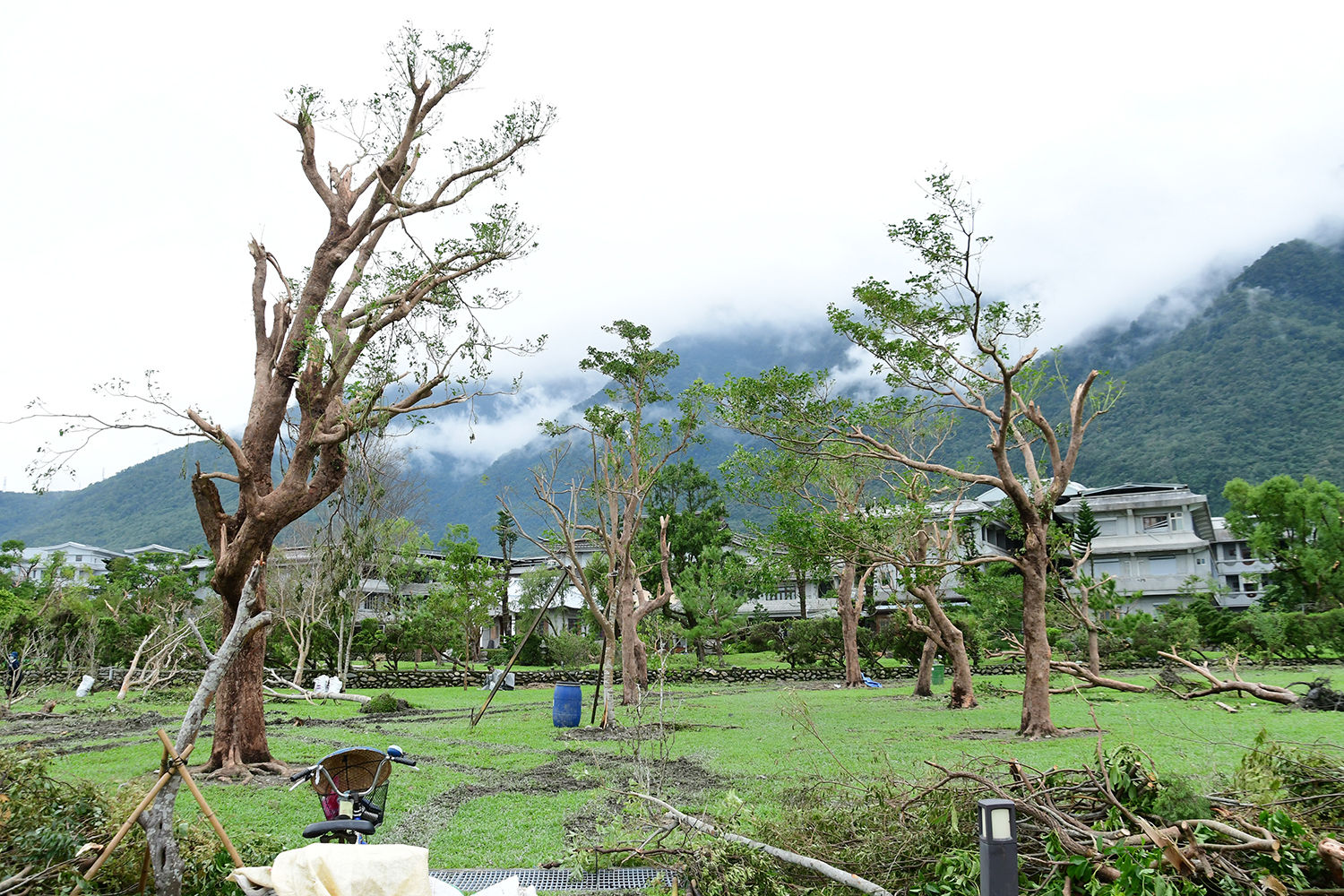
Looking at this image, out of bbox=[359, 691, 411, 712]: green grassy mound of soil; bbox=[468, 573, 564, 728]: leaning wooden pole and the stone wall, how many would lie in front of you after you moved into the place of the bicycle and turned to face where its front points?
3

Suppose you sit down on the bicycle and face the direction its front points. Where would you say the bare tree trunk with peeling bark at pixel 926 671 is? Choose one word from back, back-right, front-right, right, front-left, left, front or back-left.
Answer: front-right

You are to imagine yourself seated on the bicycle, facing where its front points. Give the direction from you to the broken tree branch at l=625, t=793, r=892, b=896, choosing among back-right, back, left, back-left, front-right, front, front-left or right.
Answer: right

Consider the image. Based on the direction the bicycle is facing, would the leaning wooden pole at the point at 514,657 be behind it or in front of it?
in front

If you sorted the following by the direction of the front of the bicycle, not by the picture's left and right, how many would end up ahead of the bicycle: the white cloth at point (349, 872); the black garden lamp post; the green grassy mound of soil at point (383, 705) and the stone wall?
2

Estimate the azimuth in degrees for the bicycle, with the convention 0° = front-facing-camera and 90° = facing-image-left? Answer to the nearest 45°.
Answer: approximately 180°

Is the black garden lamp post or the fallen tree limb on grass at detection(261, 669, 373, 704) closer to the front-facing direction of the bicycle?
the fallen tree limb on grass

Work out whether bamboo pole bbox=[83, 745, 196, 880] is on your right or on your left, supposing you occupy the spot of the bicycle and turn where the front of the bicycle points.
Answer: on your left

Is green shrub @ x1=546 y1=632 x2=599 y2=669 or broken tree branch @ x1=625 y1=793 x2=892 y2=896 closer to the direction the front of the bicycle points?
the green shrub

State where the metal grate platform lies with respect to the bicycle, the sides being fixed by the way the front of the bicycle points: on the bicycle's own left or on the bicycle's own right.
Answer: on the bicycle's own right

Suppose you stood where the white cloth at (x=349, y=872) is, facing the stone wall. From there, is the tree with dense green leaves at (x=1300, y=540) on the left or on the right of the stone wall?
right

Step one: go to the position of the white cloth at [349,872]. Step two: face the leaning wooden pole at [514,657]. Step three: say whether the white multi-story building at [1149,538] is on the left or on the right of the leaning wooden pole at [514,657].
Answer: right

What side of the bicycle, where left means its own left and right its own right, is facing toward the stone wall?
front

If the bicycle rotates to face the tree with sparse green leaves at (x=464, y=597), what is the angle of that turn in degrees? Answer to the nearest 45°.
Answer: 0° — it already faces it

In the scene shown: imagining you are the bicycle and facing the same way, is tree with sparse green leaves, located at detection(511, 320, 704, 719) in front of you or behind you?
in front

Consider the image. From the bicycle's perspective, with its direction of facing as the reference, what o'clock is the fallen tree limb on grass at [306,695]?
The fallen tree limb on grass is roughly at 12 o'clock from the bicycle.

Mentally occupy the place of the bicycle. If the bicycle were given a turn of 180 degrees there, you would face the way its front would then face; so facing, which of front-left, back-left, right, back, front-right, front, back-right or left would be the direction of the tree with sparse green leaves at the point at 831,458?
back-left

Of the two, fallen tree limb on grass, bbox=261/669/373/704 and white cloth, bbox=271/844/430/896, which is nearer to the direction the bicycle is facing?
the fallen tree limb on grass
